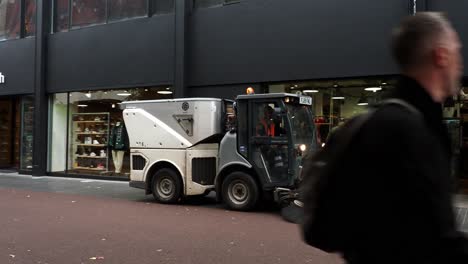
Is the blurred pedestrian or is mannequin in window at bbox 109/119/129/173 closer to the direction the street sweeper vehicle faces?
the blurred pedestrian

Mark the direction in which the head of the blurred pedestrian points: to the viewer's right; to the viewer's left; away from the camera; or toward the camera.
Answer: to the viewer's right

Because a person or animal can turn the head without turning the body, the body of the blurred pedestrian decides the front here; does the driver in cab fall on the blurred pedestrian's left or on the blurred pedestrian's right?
on the blurred pedestrian's left

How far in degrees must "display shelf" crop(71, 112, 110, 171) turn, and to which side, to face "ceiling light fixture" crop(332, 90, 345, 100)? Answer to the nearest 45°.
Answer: approximately 45° to its left

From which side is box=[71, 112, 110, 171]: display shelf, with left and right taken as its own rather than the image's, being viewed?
front

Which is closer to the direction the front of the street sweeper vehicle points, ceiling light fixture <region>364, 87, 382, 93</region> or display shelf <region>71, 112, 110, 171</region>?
the ceiling light fixture

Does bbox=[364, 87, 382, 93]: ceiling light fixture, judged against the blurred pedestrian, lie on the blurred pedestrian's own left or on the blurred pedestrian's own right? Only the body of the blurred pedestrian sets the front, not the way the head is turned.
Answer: on the blurred pedestrian's own left

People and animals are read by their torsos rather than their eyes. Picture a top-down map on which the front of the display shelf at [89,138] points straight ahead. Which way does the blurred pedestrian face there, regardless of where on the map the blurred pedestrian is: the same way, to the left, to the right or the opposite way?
to the left

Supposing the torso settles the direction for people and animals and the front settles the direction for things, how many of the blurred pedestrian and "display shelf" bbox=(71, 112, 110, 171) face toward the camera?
1

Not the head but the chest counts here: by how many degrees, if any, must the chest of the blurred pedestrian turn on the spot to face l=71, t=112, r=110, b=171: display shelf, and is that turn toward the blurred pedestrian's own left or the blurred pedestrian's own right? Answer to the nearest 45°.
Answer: approximately 90° to the blurred pedestrian's own left

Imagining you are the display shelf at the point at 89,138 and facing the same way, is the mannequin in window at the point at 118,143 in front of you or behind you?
in front

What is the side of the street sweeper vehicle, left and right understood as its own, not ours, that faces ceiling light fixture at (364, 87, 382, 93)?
left

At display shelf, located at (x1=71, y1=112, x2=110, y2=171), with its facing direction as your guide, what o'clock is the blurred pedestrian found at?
The blurred pedestrian is roughly at 12 o'clock from the display shelf.

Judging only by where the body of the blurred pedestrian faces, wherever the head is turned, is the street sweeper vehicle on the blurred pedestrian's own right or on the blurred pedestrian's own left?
on the blurred pedestrian's own left
